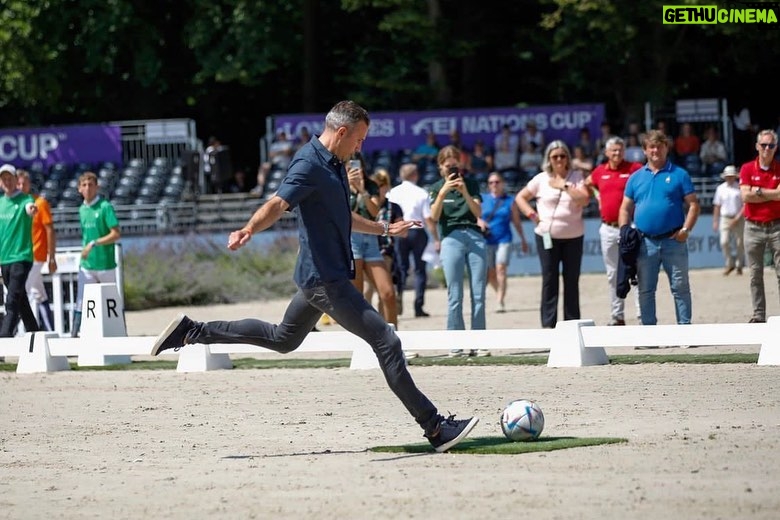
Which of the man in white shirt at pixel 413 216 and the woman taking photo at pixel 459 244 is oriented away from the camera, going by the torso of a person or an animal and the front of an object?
the man in white shirt

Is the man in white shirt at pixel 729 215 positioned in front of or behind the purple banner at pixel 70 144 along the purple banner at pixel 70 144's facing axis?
in front

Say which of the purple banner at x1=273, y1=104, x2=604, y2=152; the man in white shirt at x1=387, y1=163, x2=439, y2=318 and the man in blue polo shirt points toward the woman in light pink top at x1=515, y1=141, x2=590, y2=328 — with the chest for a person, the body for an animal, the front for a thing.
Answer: the purple banner

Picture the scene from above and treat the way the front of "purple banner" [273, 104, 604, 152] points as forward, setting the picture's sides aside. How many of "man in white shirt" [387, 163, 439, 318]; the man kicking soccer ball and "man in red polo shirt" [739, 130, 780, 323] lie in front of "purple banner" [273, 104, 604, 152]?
3

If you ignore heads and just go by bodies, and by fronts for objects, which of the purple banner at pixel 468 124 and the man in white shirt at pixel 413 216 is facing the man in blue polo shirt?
the purple banner

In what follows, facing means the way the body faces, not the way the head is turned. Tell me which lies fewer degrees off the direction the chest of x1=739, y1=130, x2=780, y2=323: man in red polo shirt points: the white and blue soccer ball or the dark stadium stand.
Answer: the white and blue soccer ball

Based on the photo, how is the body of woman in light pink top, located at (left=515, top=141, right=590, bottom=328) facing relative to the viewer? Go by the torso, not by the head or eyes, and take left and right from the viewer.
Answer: facing the viewer

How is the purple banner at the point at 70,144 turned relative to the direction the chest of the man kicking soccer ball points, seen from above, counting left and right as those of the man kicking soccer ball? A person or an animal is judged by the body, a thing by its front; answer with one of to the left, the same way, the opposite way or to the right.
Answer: to the right

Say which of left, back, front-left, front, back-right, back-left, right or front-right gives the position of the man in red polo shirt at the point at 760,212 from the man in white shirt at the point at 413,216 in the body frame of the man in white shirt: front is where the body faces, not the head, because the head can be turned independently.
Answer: back-right

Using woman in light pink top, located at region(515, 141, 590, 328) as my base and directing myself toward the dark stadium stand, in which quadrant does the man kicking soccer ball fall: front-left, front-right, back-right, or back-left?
back-left

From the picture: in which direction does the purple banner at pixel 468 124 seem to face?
toward the camera

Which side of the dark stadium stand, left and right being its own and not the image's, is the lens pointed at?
front

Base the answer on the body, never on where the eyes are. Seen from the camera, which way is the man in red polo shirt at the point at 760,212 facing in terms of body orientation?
toward the camera

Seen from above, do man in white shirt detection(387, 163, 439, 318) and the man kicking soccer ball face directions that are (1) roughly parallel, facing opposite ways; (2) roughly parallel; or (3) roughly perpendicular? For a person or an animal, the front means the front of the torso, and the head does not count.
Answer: roughly perpendicular

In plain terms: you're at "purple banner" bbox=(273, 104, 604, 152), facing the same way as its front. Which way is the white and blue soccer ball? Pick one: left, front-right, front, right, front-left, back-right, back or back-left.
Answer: front

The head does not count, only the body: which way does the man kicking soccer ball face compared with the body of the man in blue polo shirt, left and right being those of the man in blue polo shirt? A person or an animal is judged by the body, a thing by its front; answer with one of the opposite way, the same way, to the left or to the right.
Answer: to the left
